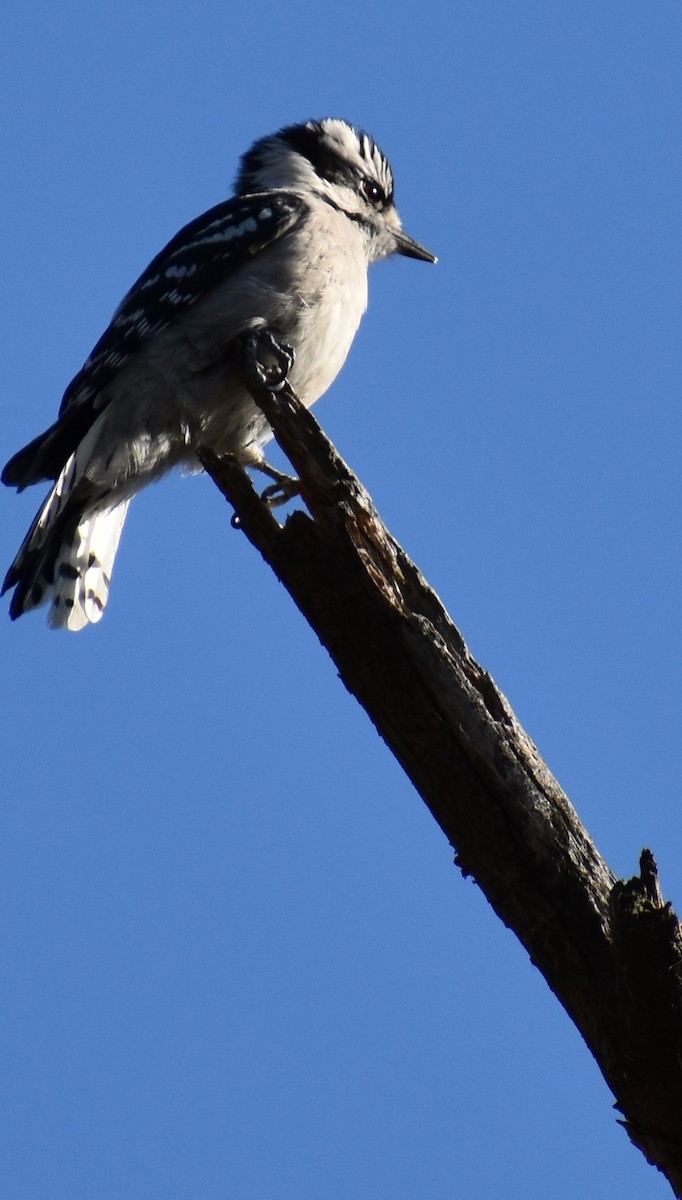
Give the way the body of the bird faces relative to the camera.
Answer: to the viewer's right
